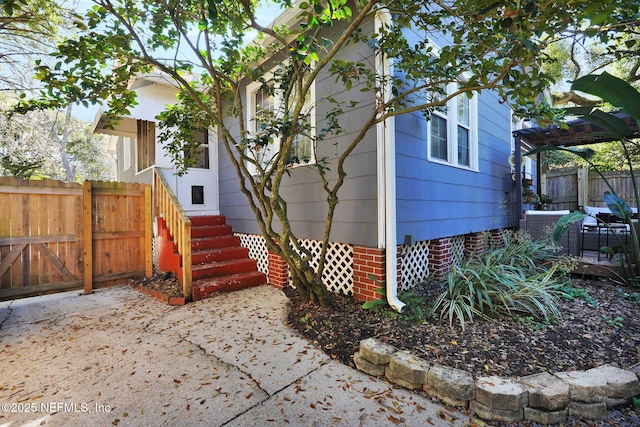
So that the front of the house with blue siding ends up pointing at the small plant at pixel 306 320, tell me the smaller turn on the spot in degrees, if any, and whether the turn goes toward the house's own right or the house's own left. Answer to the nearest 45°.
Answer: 0° — it already faces it

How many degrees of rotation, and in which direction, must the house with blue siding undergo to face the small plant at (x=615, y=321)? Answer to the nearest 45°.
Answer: approximately 90° to its left

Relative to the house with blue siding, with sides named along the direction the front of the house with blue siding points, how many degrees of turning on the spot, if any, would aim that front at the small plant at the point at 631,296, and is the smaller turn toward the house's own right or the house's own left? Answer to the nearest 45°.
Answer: approximately 135° to the house's own left

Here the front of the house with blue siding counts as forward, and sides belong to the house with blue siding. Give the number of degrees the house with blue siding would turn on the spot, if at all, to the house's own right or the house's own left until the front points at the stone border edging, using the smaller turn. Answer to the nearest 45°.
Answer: approximately 45° to the house's own left

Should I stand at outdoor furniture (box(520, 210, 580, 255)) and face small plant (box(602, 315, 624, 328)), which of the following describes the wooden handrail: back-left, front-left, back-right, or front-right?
front-right

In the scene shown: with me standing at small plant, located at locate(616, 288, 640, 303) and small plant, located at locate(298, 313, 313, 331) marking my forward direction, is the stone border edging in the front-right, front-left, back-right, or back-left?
front-left

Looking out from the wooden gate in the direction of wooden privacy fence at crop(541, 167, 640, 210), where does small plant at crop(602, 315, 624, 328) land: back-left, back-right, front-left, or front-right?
front-right

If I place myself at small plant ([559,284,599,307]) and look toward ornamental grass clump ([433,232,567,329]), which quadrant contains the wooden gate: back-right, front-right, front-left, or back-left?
front-right

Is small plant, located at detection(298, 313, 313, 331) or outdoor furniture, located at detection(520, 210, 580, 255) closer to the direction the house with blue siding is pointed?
the small plant
